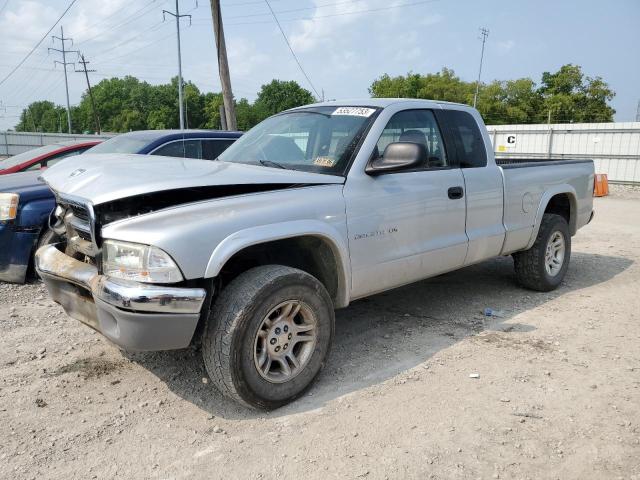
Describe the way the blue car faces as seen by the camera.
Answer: facing the viewer and to the left of the viewer

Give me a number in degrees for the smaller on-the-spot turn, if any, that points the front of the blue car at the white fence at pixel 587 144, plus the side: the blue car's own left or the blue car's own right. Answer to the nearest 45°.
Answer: approximately 180°

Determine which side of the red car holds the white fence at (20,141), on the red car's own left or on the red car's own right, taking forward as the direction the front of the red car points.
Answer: on the red car's own right

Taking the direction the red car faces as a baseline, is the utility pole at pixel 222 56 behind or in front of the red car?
behind

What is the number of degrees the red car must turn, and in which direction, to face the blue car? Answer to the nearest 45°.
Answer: approximately 45° to its left

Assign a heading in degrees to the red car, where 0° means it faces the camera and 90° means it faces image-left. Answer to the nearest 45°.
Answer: approximately 45°

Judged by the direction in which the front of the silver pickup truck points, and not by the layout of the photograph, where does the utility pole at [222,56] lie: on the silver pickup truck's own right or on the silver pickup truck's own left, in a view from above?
on the silver pickup truck's own right

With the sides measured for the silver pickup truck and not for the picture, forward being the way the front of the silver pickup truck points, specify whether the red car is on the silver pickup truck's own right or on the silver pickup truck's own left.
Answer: on the silver pickup truck's own right

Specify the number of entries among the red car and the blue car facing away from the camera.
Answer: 0

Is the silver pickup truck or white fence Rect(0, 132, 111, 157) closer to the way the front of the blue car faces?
the silver pickup truck
